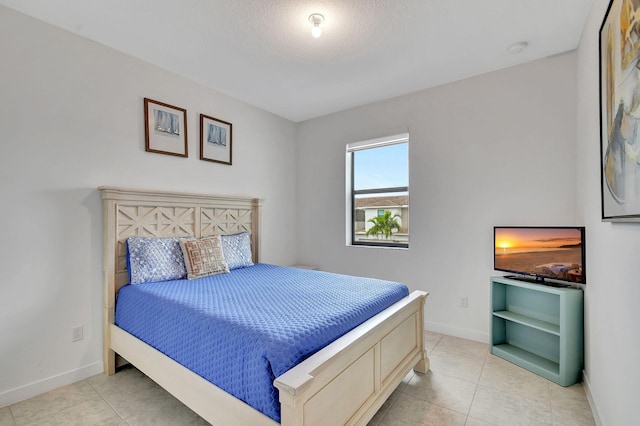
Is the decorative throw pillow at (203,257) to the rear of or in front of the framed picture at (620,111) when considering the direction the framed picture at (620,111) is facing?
in front

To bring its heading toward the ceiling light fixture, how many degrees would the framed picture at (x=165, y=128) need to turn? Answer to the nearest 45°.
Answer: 0° — it already faces it

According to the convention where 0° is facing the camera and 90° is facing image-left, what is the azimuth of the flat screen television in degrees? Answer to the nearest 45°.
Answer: approximately 45°

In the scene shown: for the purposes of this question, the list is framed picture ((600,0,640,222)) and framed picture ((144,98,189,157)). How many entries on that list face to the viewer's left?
1

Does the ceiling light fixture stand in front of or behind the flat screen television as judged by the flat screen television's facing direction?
in front

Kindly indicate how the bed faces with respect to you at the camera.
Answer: facing the viewer and to the right of the viewer

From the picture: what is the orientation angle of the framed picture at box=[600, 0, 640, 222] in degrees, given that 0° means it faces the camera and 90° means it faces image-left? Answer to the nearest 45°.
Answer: approximately 90°

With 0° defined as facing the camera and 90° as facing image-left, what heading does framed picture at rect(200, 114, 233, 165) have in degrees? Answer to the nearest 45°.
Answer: approximately 315°

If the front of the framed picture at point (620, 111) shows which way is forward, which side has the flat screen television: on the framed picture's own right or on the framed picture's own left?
on the framed picture's own right
